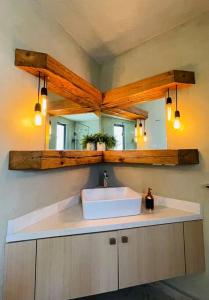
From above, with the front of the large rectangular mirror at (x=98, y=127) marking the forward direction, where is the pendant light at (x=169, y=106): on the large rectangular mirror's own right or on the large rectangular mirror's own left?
on the large rectangular mirror's own left

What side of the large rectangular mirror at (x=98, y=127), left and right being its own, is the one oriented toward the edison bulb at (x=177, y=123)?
left
